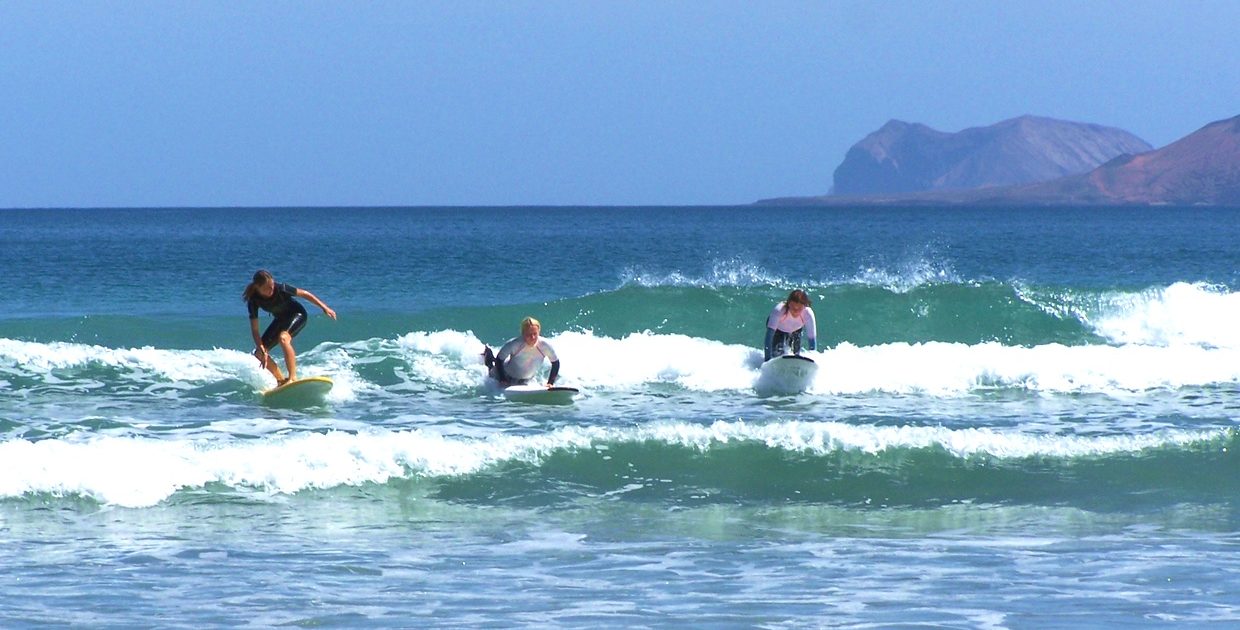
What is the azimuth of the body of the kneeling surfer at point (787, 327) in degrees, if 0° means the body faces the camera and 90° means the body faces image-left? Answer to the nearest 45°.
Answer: approximately 0°

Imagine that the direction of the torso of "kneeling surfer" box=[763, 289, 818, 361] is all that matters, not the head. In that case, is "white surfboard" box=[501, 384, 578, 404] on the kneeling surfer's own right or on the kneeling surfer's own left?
on the kneeling surfer's own right

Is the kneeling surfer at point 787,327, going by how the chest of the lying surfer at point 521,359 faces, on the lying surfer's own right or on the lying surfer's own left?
on the lying surfer's own left

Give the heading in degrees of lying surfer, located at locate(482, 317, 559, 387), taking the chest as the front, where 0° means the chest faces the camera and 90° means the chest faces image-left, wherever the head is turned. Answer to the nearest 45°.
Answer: approximately 315°
